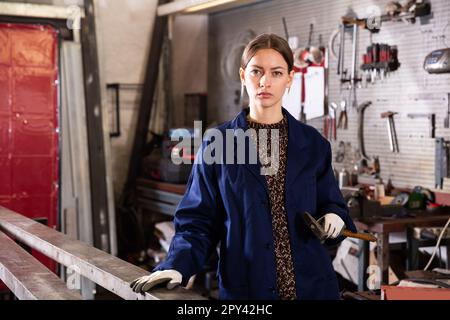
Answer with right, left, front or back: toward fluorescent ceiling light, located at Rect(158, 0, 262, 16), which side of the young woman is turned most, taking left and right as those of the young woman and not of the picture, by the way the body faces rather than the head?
back

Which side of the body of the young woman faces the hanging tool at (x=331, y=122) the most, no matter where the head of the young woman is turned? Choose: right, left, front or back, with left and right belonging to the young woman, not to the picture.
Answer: back

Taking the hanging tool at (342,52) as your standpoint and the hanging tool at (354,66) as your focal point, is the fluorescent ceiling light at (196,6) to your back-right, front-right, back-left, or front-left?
back-right

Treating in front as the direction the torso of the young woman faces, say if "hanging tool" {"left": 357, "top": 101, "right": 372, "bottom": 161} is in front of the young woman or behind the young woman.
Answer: behind

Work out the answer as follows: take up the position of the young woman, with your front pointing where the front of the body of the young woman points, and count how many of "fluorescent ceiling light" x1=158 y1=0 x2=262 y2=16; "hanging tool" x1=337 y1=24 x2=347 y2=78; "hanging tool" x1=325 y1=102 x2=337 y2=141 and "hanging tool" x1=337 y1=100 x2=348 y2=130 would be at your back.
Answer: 4

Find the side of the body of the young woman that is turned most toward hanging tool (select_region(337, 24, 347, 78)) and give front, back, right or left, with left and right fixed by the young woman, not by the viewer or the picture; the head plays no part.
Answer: back

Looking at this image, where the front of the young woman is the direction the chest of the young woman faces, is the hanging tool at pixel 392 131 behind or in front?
behind

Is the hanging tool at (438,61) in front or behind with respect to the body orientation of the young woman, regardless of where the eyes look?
behind

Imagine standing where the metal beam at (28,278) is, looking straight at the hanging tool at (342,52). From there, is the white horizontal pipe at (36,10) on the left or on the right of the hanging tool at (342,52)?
left

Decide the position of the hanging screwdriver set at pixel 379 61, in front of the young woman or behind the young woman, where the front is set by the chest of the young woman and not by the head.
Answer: behind

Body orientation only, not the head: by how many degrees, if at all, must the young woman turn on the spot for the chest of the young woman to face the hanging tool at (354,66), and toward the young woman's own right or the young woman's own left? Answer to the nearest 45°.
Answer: approximately 180°

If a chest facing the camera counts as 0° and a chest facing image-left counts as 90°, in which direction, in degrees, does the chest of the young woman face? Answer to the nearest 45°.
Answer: approximately 0°

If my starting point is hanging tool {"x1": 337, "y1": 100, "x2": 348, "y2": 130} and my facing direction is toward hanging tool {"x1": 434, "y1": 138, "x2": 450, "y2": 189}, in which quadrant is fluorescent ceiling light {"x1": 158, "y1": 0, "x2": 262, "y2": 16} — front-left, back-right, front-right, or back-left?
back-right
